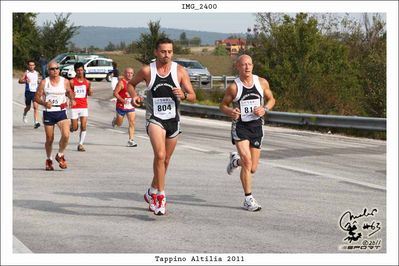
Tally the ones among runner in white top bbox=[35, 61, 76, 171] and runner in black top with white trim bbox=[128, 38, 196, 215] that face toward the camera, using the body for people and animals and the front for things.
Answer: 2

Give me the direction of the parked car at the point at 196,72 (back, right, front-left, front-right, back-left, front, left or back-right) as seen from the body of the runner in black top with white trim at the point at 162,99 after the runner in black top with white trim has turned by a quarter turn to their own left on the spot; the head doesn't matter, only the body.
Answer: left

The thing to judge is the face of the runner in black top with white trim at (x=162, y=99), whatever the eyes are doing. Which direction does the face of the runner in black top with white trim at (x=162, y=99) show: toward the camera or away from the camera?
toward the camera

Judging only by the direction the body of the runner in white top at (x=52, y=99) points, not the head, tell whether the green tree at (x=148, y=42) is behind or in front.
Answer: behind

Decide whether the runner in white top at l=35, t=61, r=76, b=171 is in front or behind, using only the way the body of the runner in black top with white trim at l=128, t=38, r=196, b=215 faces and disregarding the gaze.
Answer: behind

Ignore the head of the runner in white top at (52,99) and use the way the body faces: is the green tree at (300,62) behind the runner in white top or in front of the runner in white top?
behind

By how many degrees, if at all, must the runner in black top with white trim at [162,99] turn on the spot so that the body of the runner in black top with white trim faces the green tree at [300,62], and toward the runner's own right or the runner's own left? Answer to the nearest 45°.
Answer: approximately 180°

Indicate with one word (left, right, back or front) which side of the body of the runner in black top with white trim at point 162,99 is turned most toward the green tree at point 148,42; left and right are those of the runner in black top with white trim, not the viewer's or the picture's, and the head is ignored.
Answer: back

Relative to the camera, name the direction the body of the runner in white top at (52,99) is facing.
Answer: toward the camera

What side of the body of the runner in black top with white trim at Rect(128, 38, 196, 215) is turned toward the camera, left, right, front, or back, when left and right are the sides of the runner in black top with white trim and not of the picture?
front

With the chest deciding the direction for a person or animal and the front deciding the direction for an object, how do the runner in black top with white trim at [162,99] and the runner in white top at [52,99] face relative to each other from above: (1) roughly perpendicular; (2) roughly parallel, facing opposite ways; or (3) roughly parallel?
roughly parallel
